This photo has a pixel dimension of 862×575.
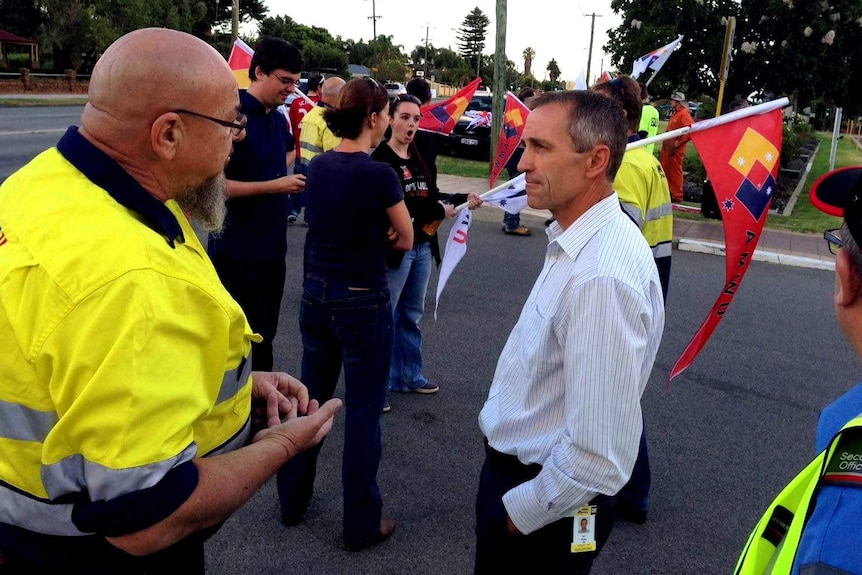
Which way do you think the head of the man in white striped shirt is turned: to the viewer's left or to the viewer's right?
to the viewer's left

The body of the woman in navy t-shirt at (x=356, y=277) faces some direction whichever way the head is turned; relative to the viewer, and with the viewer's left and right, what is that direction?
facing away from the viewer and to the right of the viewer

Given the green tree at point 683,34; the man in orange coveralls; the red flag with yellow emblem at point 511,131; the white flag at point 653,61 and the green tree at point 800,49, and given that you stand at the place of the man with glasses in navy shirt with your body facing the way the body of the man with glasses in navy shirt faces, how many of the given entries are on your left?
5

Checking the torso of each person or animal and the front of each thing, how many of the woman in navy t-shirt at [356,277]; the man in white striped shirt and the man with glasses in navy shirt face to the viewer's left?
1

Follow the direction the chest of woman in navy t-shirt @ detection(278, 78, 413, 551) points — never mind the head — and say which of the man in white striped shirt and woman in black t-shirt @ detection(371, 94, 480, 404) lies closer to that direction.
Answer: the woman in black t-shirt

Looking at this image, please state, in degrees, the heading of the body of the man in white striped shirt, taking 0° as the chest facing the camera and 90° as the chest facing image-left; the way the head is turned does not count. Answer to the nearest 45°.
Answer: approximately 90°

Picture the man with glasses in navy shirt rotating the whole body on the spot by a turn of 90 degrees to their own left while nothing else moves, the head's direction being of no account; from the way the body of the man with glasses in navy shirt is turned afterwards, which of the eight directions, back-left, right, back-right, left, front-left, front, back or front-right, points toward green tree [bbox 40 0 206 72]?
front-left

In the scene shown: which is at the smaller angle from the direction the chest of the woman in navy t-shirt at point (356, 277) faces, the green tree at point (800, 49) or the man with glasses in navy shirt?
the green tree

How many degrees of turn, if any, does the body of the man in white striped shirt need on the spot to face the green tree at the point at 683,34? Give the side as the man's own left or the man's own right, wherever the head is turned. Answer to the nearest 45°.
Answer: approximately 90° to the man's own right

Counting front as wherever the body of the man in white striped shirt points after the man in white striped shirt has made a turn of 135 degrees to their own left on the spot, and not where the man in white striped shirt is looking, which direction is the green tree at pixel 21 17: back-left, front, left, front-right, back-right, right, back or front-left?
back

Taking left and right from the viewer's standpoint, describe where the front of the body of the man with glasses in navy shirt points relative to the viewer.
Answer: facing the viewer and to the right of the viewer

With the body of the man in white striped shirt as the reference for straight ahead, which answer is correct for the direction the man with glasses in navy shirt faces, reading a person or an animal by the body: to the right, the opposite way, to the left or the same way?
the opposite way

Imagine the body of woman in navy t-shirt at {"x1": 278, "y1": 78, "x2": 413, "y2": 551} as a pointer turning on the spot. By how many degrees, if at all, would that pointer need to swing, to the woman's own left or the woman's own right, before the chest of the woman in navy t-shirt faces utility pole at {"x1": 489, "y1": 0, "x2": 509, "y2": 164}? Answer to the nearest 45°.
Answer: approximately 45° to the woman's own left
